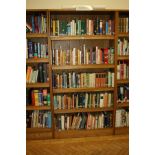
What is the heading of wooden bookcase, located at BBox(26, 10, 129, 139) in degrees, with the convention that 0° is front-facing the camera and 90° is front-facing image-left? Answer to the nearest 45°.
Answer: approximately 0°
